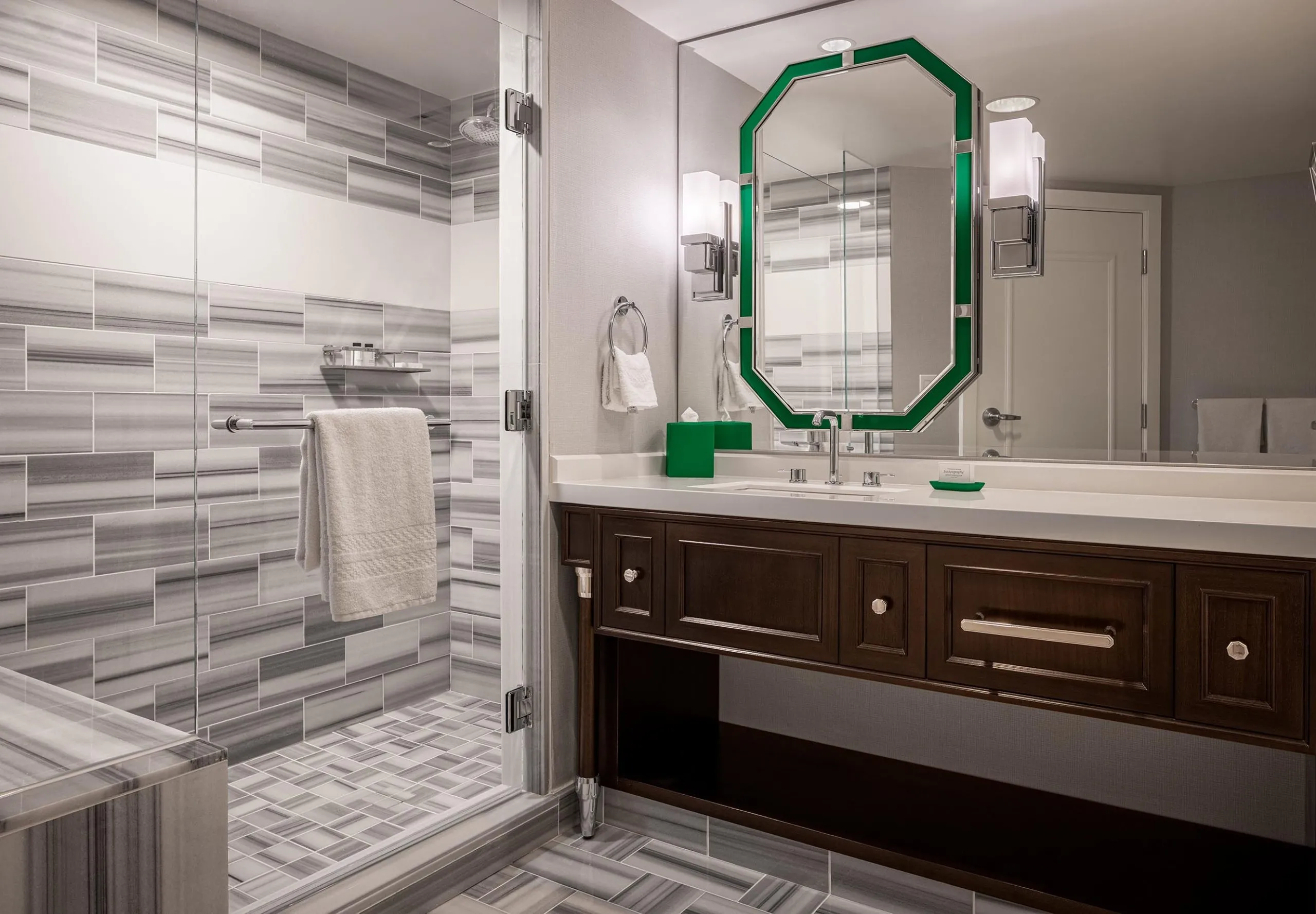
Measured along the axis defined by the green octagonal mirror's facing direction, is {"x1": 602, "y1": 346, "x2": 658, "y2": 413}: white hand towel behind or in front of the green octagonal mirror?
in front

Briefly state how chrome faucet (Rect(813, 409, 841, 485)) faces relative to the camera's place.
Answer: facing the viewer and to the left of the viewer

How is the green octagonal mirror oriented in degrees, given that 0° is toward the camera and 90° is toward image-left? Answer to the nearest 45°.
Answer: approximately 45°

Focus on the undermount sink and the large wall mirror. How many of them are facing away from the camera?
0

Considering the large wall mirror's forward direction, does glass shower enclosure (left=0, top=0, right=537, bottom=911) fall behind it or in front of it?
in front

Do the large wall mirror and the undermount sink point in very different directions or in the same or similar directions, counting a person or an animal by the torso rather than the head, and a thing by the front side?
same or similar directions

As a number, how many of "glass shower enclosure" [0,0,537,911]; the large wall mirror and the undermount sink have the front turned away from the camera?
0

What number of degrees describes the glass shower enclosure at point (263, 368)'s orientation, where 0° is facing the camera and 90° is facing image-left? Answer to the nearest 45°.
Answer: approximately 315°

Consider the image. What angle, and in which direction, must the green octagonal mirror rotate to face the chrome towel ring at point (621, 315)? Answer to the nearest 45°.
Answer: approximately 45° to its right

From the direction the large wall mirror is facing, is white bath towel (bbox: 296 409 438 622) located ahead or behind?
ahead

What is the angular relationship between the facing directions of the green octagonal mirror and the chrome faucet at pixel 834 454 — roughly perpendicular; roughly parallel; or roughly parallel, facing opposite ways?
roughly parallel

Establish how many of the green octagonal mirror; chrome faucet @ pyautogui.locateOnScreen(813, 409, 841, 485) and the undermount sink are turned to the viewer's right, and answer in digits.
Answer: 0
